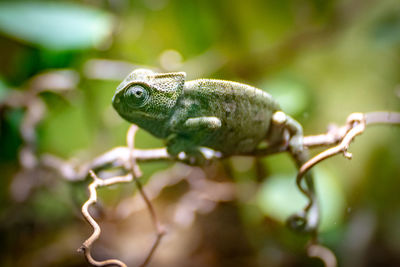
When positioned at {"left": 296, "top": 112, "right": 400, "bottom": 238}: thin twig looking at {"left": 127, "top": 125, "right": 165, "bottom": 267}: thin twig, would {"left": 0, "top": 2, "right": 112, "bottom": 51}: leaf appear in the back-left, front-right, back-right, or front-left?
front-right

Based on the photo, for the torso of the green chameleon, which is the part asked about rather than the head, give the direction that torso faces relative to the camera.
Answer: to the viewer's left

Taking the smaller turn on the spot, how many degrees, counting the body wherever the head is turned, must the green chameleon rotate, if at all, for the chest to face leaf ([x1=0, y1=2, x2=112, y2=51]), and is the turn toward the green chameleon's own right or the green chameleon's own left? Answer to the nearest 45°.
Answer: approximately 45° to the green chameleon's own right
